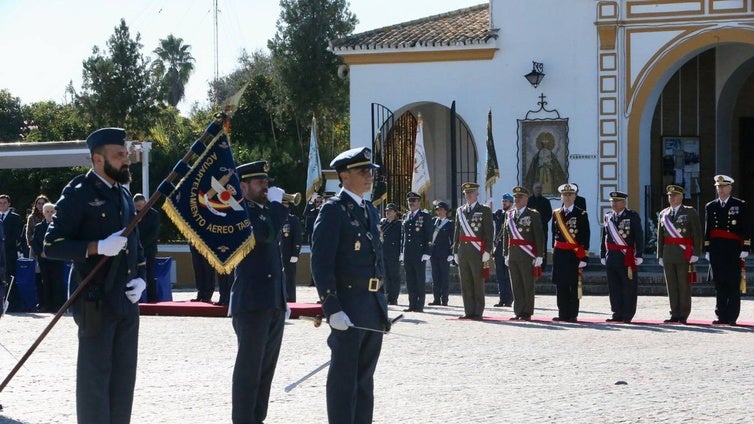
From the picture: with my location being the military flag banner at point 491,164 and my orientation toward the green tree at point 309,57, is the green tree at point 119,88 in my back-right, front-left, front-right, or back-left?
front-left

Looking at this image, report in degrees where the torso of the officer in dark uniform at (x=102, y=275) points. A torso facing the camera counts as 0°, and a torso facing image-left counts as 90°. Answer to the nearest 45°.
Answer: approximately 315°

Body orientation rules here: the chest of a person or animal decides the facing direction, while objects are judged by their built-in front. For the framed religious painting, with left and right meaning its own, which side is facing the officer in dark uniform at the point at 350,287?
front

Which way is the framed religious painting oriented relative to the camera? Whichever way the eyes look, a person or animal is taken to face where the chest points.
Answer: toward the camera

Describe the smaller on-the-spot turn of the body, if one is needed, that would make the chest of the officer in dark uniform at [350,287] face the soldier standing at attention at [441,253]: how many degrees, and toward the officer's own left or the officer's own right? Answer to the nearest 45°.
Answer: approximately 135° to the officer's own left

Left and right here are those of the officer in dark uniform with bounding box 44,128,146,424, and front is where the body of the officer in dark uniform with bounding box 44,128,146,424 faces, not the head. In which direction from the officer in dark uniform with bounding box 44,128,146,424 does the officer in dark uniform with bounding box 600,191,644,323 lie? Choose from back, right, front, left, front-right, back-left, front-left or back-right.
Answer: left

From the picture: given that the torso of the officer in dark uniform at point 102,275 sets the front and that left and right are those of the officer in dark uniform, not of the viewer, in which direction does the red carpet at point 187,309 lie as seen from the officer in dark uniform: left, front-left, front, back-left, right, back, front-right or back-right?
back-left

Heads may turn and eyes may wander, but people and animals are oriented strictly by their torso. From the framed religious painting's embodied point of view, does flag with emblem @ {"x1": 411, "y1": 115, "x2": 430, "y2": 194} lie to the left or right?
on its right

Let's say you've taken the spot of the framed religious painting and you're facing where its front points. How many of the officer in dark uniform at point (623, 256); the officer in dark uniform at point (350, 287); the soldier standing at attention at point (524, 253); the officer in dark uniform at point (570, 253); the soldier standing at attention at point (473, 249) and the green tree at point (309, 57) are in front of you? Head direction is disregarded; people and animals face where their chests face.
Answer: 5

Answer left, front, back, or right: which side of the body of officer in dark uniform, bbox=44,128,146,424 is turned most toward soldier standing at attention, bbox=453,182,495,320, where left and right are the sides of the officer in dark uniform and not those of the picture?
left

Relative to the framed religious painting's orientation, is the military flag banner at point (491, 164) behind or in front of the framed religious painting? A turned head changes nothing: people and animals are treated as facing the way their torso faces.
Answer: in front

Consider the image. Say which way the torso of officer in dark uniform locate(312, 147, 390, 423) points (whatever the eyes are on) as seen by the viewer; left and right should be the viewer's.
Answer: facing the viewer and to the right of the viewer

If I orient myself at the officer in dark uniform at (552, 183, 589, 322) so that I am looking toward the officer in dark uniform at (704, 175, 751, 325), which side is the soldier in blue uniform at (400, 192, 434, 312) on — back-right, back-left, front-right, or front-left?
back-left

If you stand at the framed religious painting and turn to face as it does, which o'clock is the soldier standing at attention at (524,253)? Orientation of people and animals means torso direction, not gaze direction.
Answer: The soldier standing at attention is roughly at 12 o'clock from the framed religious painting.
